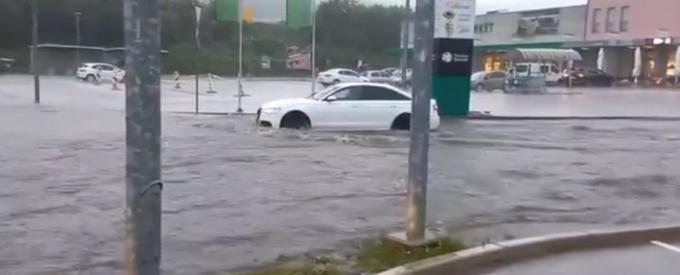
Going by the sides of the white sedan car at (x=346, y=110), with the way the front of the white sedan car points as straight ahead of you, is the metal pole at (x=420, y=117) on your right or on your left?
on your left

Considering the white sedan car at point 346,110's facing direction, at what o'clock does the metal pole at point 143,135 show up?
The metal pole is roughly at 9 o'clock from the white sedan car.

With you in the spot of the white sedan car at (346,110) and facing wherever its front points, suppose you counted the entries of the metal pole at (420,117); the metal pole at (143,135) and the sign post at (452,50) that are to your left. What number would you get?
2

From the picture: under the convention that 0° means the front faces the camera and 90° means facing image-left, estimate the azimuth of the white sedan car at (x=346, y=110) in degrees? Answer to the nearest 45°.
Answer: approximately 90°

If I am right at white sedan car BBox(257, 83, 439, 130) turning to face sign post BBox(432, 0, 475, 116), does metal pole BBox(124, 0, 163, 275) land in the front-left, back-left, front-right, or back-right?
back-right

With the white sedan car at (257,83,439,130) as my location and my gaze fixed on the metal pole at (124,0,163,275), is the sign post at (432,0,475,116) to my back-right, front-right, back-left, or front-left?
back-left

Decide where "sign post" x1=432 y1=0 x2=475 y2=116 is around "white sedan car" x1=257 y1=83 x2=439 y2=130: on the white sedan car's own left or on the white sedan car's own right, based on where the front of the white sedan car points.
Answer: on the white sedan car's own right
